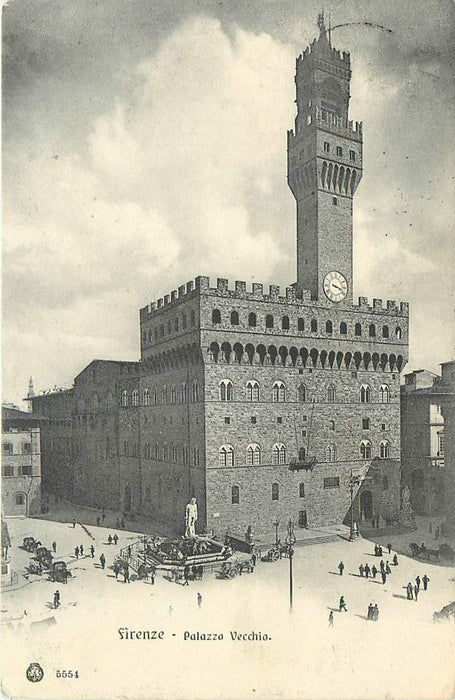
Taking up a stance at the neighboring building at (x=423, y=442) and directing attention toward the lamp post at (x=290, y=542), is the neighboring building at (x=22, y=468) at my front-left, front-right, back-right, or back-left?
front-right

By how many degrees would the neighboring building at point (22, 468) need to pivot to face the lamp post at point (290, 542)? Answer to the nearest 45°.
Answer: approximately 45° to its left

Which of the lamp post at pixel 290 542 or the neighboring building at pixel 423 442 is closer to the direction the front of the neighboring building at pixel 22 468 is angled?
the lamp post

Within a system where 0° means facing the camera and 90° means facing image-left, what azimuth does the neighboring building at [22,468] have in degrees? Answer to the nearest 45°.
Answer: approximately 0°

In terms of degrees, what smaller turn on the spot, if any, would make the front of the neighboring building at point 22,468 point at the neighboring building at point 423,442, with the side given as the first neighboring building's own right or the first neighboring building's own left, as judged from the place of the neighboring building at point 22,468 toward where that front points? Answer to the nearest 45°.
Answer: approximately 90° to the first neighboring building's own left

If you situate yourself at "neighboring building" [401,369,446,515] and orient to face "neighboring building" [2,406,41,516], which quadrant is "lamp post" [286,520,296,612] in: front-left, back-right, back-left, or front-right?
front-left
